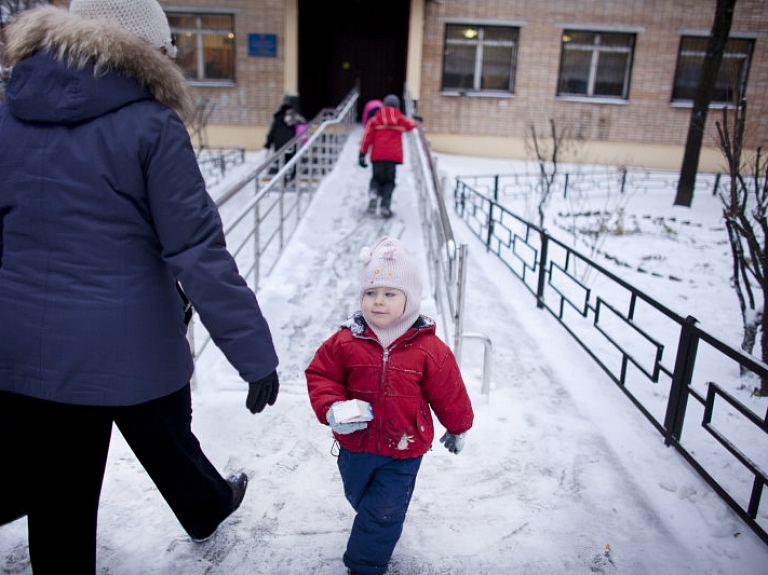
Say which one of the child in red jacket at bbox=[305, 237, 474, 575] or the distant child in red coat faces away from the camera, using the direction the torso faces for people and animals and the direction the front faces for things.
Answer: the distant child in red coat

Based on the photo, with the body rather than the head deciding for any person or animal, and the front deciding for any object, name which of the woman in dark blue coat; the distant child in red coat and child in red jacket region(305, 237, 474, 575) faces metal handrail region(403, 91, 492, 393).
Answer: the woman in dark blue coat

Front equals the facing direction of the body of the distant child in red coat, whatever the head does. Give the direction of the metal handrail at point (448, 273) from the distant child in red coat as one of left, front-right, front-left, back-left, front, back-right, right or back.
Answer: back

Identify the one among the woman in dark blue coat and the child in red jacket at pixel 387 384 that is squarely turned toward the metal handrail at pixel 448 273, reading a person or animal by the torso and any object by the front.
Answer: the woman in dark blue coat

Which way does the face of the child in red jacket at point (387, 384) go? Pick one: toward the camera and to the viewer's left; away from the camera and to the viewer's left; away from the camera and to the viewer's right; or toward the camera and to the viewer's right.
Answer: toward the camera and to the viewer's left

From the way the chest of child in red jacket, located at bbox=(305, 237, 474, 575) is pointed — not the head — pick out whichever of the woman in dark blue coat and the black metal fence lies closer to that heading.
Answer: the woman in dark blue coat

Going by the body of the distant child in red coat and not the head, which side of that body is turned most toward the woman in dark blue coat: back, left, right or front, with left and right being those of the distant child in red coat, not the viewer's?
back

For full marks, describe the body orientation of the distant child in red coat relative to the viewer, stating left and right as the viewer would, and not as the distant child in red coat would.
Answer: facing away from the viewer

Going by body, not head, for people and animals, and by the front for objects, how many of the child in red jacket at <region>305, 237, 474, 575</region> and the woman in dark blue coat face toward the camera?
1

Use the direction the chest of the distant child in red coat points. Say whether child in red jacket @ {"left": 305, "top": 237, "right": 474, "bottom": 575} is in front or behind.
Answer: behind

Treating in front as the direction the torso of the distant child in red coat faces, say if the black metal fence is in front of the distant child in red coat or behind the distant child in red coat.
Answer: behind

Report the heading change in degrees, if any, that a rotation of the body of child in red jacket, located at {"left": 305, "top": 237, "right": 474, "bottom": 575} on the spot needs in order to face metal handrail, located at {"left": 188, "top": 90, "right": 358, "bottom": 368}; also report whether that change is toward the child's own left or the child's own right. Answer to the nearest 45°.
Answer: approximately 180°

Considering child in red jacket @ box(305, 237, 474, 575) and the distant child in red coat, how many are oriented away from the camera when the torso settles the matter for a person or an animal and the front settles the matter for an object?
1

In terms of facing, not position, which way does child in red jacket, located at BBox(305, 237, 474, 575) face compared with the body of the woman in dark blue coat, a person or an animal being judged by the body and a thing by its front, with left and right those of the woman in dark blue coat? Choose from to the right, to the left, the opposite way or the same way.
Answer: the opposite way

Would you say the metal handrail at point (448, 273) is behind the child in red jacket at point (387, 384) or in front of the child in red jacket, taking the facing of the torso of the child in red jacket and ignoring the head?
behind

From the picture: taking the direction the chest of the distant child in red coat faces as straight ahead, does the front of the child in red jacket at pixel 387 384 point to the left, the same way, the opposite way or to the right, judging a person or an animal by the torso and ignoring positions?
the opposite way

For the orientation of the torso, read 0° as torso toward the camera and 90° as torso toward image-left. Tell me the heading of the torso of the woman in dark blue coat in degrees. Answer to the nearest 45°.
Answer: approximately 225°
